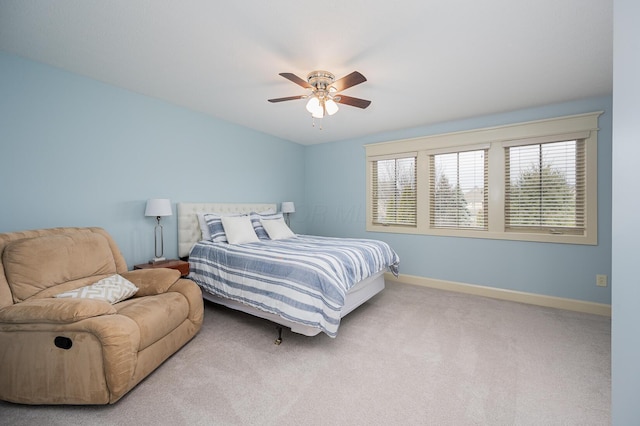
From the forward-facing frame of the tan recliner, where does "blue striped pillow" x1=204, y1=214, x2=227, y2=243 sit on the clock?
The blue striped pillow is roughly at 9 o'clock from the tan recliner.

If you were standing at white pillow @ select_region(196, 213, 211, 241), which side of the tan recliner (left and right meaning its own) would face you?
left

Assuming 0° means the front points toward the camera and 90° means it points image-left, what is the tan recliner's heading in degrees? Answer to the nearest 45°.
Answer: approximately 315°

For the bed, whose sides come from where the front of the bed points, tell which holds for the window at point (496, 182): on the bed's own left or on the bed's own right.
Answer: on the bed's own left

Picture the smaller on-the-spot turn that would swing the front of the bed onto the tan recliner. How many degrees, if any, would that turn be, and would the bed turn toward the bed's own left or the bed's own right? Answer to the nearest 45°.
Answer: approximately 90° to the bed's own right

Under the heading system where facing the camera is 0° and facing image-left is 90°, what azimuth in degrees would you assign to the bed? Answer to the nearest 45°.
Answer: approximately 315°

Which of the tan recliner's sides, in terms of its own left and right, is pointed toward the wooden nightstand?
left
